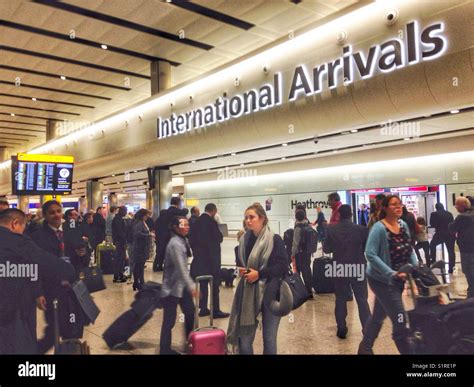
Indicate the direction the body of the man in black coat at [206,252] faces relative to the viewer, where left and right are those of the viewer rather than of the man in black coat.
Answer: facing away from the viewer and to the right of the viewer

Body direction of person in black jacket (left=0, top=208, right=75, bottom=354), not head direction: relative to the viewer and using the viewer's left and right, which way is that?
facing away from the viewer and to the right of the viewer

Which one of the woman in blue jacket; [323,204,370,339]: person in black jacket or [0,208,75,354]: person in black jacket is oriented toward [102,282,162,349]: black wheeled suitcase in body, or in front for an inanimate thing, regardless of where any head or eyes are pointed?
[0,208,75,354]: person in black jacket

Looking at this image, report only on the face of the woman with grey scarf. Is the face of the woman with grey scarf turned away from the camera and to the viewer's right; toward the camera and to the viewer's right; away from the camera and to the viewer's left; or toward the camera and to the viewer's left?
toward the camera and to the viewer's left

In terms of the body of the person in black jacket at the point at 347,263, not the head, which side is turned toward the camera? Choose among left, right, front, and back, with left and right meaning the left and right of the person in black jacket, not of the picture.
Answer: back

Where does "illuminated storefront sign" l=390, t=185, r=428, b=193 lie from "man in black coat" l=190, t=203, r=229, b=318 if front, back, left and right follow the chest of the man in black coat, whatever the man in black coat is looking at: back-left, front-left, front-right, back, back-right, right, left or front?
front

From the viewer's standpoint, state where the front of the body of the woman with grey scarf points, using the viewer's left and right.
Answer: facing the viewer and to the left of the viewer

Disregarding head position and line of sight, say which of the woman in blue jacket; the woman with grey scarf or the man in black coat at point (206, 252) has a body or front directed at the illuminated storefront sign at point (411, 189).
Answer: the man in black coat

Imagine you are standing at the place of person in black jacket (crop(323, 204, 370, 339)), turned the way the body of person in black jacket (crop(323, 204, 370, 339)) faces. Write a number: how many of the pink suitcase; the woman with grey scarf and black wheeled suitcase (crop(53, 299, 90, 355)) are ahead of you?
0

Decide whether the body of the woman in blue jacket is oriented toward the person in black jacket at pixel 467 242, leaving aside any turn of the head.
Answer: no

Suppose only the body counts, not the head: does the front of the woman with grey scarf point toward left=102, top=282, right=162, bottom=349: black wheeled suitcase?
no

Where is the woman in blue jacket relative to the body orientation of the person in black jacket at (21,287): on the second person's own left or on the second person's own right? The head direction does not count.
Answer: on the second person's own right

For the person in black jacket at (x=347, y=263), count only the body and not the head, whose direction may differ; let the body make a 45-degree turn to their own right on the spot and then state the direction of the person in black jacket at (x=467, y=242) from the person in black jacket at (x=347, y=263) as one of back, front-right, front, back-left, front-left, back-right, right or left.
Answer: front

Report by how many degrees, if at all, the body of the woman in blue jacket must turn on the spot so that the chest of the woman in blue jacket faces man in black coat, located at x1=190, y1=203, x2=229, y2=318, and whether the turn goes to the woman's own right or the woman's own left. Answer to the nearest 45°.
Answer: approximately 180°

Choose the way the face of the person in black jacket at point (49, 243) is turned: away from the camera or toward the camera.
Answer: toward the camera

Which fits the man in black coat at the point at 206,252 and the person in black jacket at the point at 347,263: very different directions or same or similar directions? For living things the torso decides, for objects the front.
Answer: same or similar directions
